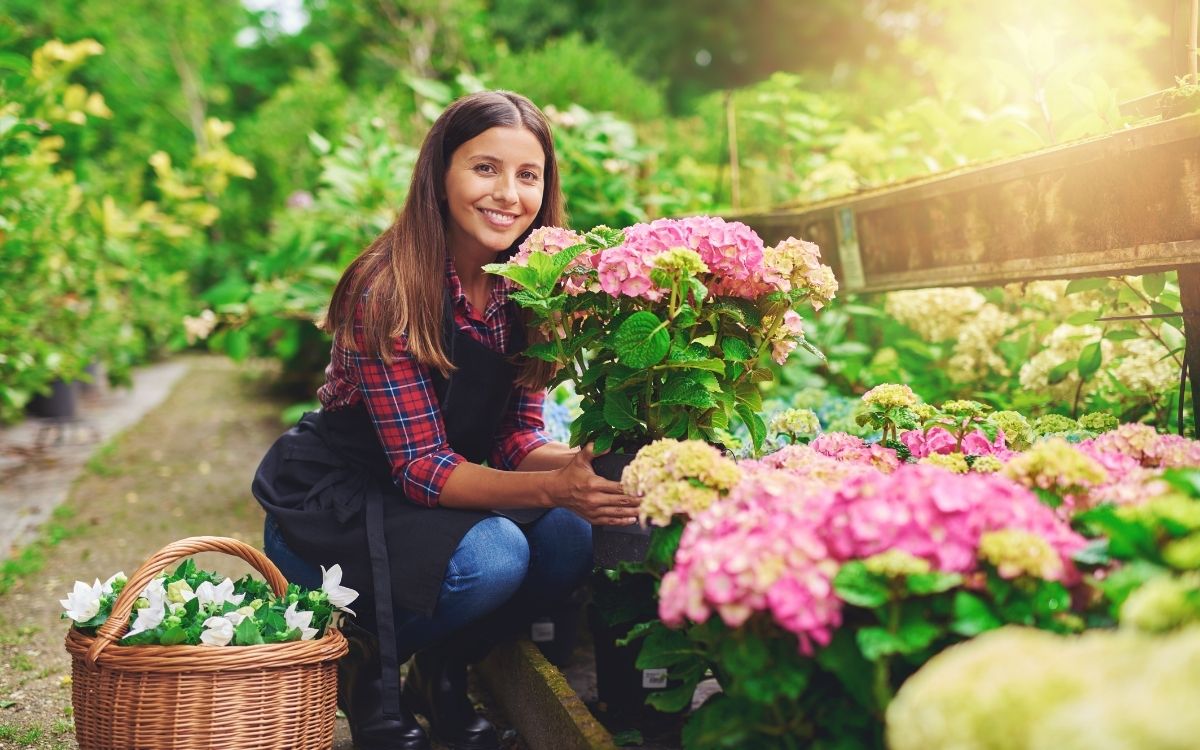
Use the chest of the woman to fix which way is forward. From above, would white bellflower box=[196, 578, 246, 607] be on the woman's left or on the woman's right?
on the woman's right

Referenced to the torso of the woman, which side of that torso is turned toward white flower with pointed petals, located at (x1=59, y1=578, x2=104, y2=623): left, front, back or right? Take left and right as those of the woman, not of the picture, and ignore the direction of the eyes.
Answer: right

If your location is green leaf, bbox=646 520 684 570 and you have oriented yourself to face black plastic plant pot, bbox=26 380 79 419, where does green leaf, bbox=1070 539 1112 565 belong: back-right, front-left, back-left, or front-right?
back-right

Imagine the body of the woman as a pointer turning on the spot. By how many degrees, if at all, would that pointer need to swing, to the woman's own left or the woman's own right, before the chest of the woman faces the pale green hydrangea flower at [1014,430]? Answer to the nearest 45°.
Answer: approximately 45° to the woman's own left

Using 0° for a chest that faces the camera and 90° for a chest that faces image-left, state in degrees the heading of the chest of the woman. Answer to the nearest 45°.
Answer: approximately 315°

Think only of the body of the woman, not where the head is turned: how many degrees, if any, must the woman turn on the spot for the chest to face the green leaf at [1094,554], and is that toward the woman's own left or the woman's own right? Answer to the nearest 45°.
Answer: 0° — they already face it

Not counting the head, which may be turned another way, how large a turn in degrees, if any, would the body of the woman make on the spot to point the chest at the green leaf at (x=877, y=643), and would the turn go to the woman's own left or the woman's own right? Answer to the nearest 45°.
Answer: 0° — they already face it
